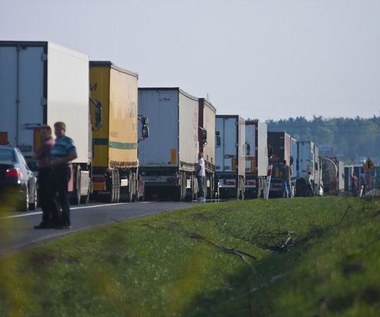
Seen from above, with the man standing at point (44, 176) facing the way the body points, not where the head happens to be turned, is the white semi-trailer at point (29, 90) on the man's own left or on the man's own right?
on the man's own right

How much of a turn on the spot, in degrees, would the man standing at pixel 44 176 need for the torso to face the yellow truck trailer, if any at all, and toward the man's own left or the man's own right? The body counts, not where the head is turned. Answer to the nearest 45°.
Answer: approximately 90° to the man's own right

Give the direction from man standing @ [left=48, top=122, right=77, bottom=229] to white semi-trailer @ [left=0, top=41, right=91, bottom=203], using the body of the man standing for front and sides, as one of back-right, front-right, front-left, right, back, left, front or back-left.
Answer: back-right

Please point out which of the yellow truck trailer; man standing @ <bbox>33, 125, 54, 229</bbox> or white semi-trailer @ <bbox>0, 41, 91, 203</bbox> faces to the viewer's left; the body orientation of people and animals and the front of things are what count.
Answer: the man standing

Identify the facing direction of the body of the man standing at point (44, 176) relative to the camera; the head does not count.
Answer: to the viewer's left

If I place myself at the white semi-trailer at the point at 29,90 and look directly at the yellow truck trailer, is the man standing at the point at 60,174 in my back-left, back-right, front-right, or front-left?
back-right

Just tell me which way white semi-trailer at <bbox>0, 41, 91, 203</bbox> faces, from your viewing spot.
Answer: facing away from the viewer and to the right of the viewer

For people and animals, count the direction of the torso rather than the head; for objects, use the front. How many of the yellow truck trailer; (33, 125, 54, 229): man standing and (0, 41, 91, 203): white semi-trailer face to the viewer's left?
1

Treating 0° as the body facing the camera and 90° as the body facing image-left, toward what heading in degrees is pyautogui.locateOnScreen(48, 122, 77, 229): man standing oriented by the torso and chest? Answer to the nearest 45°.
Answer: approximately 45°
